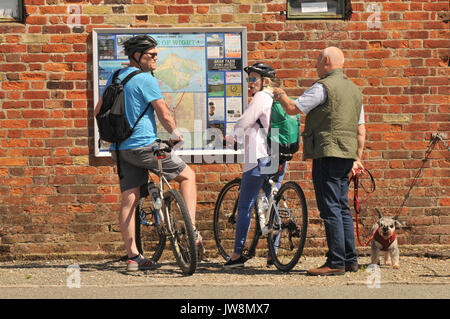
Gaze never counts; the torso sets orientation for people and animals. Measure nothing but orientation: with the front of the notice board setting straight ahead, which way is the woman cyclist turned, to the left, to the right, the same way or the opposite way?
to the right

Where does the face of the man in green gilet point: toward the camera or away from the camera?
away from the camera

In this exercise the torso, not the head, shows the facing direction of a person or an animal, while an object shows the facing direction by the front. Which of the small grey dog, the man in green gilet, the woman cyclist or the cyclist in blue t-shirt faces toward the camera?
the small grey dog

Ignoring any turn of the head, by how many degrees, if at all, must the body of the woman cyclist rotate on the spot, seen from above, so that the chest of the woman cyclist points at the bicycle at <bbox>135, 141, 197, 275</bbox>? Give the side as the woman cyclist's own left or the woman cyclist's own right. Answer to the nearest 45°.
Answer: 0° — they already face it

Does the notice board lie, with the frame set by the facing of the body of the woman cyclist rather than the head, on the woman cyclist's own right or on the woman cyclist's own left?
on the woman cyclist's own right

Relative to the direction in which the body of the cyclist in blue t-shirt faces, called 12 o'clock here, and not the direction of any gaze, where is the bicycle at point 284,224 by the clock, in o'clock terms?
The bicycle is roughly at 12 o'clock from the cyclist in blue t-shirt.

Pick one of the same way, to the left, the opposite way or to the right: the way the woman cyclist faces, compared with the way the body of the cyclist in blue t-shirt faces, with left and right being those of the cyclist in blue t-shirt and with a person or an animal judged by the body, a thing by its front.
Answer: the opposite way

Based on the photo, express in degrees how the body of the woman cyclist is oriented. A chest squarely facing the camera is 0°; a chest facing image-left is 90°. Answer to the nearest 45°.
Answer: approximately 90°

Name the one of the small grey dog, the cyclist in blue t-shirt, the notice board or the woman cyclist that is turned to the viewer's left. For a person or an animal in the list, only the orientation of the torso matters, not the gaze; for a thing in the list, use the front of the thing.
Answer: the woman cyclist

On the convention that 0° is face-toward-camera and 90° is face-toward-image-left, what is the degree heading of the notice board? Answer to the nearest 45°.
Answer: approximately 0°

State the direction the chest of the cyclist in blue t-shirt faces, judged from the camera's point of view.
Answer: to the viewer's right

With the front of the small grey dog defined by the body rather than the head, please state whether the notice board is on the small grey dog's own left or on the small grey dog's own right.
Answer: on the small grey dog's own right

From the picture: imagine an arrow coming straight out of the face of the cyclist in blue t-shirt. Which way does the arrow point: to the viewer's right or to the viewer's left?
to the viewer's right

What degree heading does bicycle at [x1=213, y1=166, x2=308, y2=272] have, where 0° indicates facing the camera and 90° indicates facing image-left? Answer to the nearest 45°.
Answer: approximately 135°
